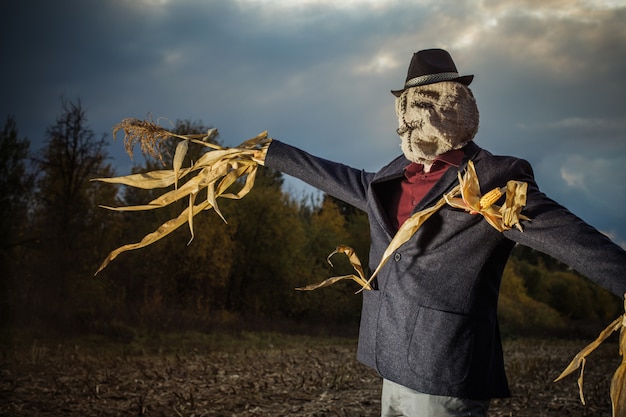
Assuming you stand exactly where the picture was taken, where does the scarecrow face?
facing the viewer and to the left of the viewer

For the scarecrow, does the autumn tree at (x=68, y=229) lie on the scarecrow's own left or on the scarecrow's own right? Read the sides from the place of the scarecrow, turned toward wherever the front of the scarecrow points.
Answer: on the scarecrow's own right

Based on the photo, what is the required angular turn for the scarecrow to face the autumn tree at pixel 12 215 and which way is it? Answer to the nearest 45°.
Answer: approximately 90° to its right
